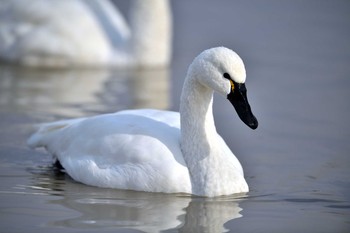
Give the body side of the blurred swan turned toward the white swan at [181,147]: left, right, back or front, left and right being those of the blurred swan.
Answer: right

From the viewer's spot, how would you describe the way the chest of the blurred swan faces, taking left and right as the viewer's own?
facing to the right of the viewer
